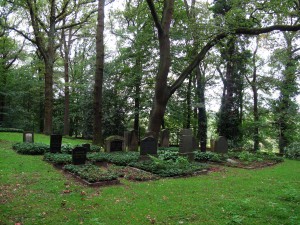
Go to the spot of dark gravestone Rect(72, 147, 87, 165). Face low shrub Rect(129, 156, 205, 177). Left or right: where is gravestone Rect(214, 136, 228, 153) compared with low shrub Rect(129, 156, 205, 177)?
left

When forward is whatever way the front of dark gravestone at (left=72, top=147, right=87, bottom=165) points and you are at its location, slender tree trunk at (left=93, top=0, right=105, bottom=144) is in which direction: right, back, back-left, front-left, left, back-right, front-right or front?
back

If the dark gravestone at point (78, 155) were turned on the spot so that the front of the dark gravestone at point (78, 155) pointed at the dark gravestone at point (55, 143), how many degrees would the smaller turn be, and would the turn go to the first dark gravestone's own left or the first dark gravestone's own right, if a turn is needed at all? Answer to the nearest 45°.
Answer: approximately 180°

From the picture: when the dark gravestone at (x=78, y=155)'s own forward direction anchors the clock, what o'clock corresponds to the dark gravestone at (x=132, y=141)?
the dark gravestone at (x=132, y=141) is roughly at 7 o'clock from the dark gravestone at (x=78, y=155).

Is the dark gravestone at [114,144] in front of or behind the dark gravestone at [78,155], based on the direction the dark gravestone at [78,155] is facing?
behind

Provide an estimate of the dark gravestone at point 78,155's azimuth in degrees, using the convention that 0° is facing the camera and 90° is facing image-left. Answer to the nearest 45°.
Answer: approximately 0°

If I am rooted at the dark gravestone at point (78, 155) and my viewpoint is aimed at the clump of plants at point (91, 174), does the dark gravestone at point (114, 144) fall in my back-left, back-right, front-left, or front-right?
back-left

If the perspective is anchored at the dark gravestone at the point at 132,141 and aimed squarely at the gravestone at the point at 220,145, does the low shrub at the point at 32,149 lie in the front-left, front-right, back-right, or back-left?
back-right

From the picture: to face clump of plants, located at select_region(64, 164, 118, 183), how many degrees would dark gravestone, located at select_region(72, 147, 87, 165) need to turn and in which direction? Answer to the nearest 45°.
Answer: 0° — it already faces it

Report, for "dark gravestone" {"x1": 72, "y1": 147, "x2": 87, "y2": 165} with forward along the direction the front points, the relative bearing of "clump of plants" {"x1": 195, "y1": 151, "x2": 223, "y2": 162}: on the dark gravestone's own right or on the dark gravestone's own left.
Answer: on the dark gravestone's own left
